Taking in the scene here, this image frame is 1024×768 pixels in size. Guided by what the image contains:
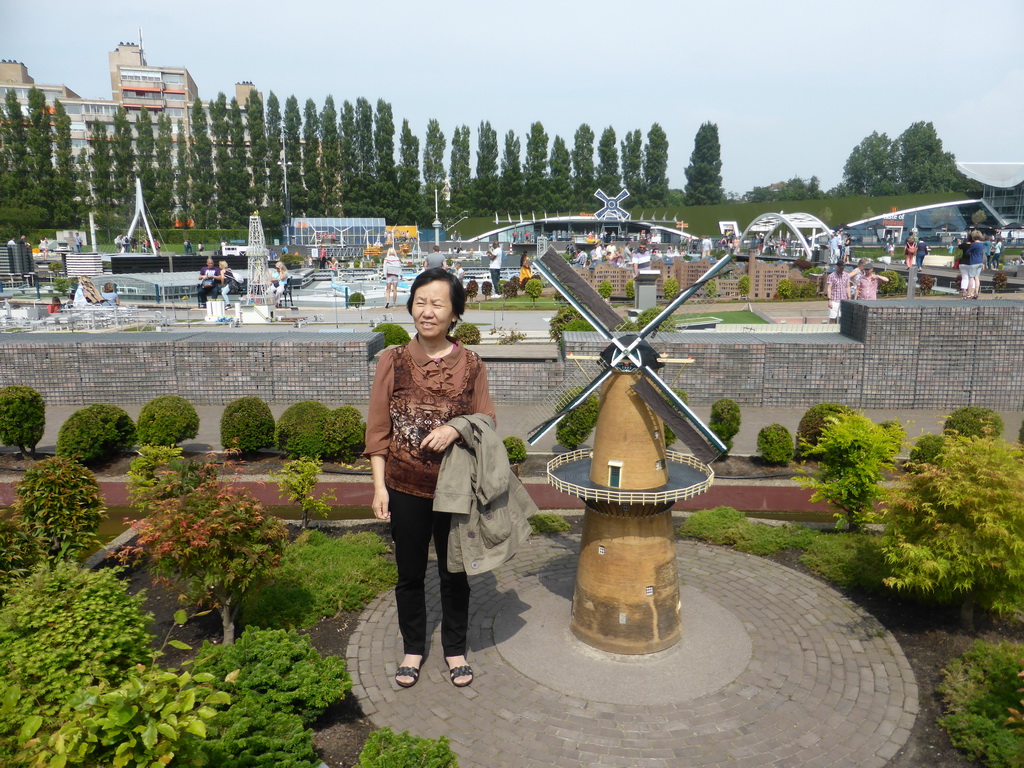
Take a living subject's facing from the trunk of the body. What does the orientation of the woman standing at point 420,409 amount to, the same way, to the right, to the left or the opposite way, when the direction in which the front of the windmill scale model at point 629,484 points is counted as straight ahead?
the same way

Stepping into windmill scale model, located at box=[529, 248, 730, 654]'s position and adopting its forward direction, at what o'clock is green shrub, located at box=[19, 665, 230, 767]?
The green shrub is roughly at 1 o'clock from the windmill scale model.

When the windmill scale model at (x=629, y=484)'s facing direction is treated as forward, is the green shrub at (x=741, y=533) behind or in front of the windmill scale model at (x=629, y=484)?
behind

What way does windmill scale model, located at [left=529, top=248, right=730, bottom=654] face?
toward the camera

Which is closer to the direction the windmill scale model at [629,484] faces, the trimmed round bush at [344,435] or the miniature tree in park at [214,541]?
the miniature tree in park

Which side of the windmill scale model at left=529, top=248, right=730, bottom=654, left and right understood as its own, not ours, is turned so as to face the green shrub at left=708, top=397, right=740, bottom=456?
back

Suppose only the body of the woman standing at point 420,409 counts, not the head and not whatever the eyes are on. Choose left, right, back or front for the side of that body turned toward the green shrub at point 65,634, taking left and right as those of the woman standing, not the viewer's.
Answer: right

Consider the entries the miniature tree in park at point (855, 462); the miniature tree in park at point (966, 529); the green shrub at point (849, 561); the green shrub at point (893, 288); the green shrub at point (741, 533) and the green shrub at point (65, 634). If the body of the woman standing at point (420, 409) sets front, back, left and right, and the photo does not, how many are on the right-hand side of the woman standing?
1

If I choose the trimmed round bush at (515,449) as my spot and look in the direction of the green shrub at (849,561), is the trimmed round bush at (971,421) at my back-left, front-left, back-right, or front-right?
front-left

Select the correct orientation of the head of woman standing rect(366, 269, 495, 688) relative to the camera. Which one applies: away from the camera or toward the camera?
toward the camera
